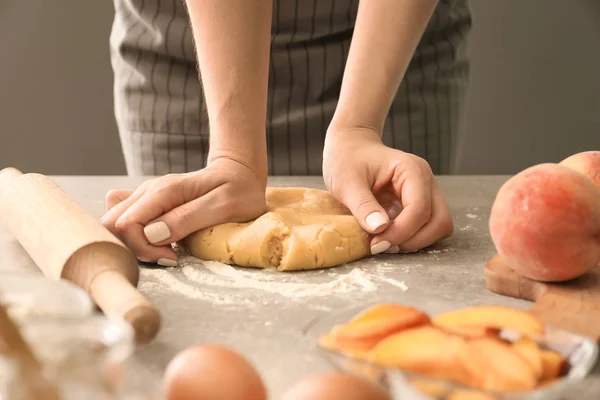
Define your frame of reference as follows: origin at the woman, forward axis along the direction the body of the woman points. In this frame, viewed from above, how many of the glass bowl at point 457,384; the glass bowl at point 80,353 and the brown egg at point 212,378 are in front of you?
3

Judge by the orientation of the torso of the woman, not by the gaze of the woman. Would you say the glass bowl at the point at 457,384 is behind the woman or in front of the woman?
in front

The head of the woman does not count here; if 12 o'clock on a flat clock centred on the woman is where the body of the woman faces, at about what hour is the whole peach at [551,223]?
The whole peach is roughly at 11 o'clock from the woman.

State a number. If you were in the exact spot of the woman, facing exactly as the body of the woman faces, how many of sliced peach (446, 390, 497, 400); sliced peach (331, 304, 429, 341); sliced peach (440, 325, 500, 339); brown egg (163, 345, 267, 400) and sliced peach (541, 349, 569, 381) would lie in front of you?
5

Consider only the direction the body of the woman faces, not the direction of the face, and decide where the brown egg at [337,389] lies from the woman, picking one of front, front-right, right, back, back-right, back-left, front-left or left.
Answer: front

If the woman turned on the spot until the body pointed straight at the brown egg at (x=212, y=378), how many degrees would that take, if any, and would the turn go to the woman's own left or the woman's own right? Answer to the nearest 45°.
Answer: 0° — they already face it

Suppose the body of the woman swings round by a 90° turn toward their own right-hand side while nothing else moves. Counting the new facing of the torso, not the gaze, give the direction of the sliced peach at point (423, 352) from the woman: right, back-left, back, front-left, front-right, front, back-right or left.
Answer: left

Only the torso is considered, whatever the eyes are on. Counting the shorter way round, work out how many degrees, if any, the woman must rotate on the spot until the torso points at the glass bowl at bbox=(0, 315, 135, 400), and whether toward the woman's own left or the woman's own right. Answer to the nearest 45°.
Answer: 0° — they already face it

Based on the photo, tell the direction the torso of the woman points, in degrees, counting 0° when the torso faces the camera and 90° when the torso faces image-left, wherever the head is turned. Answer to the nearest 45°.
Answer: approximately 0°

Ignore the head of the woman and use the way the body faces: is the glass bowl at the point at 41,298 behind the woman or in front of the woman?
in front

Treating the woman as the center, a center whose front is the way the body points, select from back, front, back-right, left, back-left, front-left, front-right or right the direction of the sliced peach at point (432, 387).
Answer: front

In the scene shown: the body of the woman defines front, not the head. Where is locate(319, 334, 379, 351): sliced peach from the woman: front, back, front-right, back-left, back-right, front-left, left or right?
front

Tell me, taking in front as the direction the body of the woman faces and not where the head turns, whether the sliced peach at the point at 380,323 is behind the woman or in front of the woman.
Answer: in front

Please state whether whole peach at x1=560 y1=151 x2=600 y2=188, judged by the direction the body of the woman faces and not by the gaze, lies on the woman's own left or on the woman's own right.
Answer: on the woman's own left

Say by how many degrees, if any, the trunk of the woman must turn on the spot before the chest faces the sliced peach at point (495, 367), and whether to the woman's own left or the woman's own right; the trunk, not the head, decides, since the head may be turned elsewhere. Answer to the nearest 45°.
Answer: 0° — they already face it
